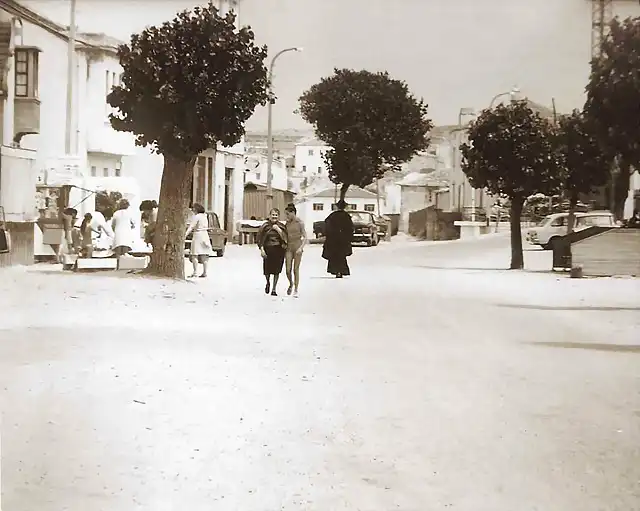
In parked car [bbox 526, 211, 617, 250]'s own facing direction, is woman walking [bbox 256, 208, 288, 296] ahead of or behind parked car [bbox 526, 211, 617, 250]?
ahead

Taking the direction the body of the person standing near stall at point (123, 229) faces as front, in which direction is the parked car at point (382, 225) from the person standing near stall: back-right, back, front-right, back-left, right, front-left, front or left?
right
